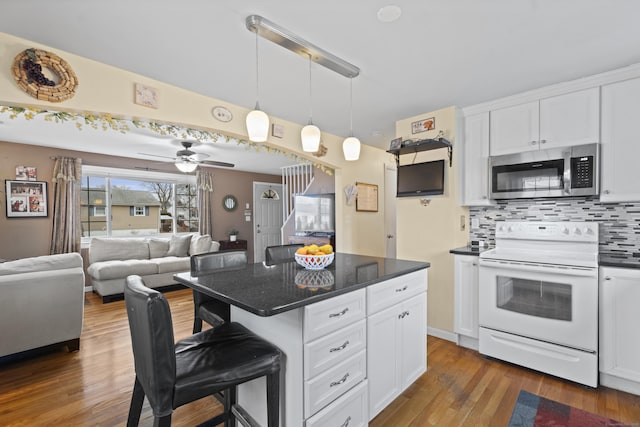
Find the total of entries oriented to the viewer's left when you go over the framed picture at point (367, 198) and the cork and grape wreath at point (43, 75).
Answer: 0

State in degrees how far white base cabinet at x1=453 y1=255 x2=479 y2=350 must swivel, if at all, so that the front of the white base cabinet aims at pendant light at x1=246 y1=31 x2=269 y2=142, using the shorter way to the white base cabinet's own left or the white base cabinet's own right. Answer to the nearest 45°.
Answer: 0° — it already faces it

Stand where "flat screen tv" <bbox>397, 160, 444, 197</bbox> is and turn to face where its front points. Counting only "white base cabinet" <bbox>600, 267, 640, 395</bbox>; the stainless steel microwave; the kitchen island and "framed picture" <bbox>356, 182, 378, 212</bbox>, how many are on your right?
1

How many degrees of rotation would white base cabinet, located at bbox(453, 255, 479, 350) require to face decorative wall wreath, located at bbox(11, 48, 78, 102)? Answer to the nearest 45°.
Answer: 0° — it already faces it
